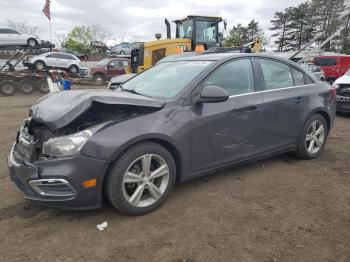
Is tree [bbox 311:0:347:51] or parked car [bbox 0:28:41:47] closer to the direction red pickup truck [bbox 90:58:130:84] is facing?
the parked car

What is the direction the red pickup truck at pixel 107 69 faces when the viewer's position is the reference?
facing the viewer and to the left of the viewer

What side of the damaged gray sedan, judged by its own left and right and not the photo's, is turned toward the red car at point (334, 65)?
back

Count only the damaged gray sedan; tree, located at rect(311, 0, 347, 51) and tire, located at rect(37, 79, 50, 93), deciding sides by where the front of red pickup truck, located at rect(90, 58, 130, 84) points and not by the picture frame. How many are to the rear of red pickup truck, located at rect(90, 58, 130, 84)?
1

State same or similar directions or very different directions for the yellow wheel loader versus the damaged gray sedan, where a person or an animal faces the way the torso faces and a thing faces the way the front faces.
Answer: very different directions

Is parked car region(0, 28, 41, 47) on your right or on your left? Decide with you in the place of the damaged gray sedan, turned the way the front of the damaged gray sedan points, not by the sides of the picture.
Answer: on your right

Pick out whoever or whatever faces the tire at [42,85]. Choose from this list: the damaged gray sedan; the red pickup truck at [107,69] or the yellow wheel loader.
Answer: the red pickup truck

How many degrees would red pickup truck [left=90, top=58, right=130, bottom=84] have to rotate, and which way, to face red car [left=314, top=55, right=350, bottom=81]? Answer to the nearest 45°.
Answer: approximately 135° to its left

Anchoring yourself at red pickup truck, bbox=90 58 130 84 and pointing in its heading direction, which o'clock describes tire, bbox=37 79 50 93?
The tire is roughly at 12 o'clock from the red pickup truck.

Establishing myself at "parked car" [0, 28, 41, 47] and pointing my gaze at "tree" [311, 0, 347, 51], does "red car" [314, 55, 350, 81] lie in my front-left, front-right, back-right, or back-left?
front-right
